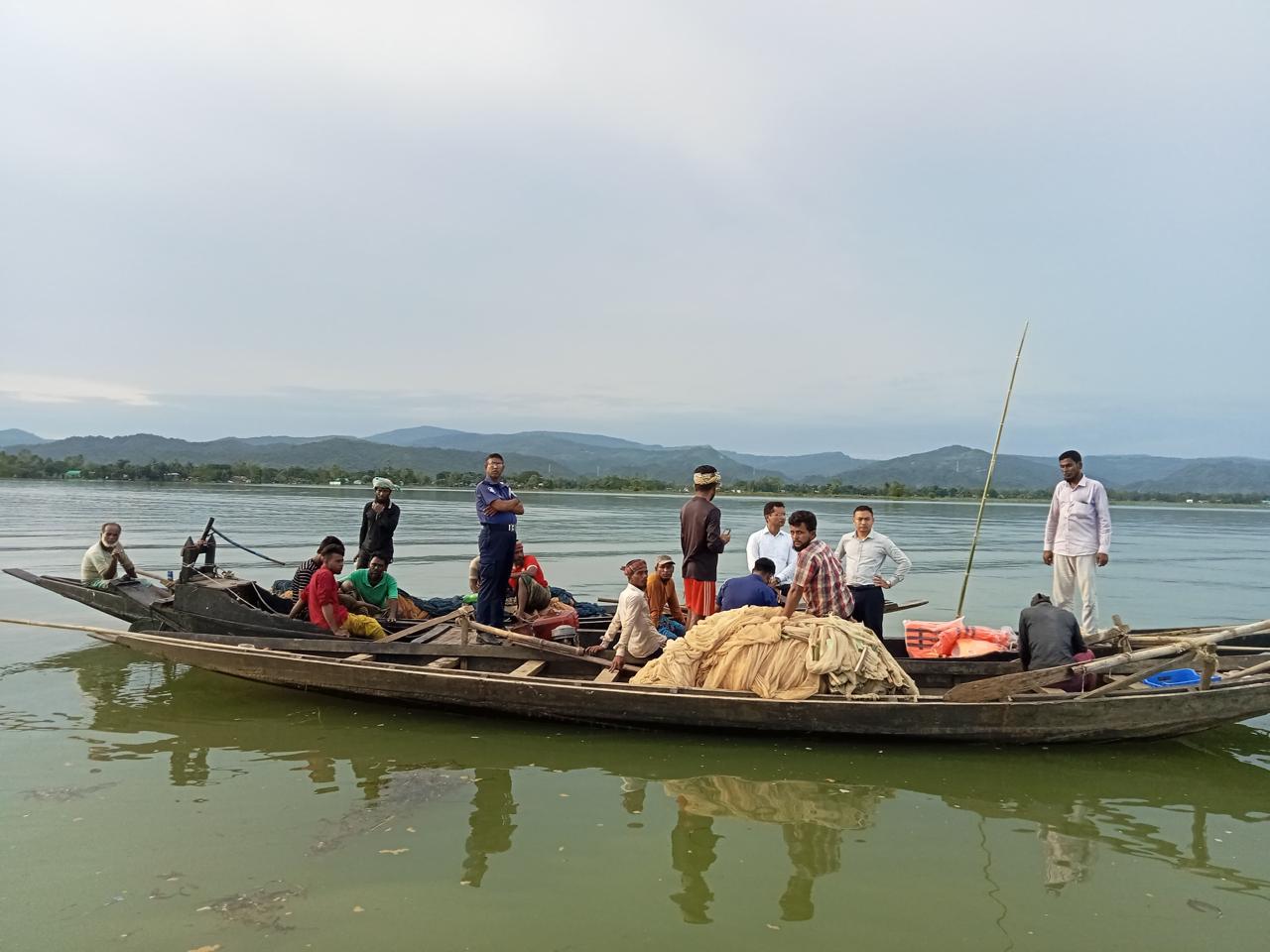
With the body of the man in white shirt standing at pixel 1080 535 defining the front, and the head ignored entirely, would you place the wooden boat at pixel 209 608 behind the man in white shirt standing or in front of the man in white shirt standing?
in front

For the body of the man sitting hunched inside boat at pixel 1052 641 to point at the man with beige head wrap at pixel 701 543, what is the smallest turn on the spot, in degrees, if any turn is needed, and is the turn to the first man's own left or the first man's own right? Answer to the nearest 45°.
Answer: approximately 90° to the first man's own left

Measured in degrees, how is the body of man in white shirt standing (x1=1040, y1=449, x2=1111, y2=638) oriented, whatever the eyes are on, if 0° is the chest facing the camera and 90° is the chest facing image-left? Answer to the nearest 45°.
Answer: approximately 45°

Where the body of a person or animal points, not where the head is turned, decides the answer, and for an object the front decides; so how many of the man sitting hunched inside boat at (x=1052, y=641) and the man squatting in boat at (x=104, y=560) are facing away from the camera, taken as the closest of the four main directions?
1

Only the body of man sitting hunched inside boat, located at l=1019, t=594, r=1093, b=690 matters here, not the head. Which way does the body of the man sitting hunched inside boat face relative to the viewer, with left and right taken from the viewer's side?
facing away from the viewer
